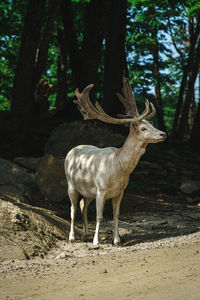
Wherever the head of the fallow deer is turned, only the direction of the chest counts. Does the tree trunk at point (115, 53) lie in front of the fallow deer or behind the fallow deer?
behind

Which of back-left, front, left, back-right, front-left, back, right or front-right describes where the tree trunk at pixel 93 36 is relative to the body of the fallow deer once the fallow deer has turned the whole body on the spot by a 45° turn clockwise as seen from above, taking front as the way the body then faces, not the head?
back

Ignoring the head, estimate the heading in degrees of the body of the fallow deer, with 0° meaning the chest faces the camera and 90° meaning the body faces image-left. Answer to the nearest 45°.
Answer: approximately 315°

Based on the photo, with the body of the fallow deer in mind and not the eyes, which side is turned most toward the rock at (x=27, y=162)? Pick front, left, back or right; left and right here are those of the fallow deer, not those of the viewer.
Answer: back

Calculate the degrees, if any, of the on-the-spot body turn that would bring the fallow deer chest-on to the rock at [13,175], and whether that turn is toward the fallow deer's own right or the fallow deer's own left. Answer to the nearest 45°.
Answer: approximately 180°

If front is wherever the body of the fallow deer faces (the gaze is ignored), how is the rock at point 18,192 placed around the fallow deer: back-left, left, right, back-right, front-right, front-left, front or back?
back

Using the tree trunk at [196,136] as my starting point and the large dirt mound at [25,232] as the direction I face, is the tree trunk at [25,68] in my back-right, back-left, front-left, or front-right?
front-right

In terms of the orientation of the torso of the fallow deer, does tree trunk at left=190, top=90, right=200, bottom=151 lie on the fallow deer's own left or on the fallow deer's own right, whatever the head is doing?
on the fallow deer's own left

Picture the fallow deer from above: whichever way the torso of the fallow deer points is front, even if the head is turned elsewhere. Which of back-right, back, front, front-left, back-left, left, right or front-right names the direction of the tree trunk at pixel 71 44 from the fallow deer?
back-left
